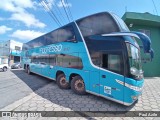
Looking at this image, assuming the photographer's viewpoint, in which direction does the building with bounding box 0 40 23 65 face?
facing the viewer and to the right of the viewer

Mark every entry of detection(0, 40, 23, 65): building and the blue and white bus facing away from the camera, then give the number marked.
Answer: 0

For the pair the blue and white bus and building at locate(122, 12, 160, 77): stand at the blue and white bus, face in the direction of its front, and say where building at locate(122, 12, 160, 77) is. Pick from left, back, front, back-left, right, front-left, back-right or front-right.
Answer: left

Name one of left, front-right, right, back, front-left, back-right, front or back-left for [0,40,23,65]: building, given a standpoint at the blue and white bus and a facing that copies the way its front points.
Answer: back

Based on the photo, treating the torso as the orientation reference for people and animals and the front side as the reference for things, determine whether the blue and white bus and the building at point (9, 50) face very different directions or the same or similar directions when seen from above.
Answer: same or similar directions

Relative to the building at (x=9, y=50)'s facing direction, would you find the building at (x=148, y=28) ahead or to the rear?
ahead
